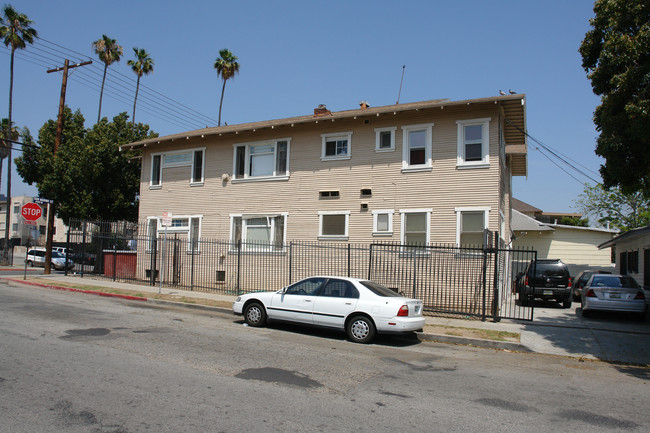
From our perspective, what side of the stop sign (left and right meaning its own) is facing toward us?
front

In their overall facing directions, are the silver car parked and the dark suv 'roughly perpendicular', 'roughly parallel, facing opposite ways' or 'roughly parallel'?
roughly parallel

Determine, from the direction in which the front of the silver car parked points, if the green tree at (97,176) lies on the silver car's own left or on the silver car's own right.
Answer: on the silver car's own left

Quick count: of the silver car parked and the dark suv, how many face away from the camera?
2

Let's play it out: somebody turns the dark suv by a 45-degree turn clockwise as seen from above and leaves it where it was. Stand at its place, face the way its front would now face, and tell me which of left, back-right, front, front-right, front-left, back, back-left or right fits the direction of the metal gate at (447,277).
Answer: back

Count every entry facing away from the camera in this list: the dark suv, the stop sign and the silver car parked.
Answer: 2

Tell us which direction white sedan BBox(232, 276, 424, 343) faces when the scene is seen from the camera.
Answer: facing away from the viewer and to the left of the viewer

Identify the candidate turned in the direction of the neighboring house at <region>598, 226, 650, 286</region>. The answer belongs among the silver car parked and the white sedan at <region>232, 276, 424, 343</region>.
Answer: the silver car parked

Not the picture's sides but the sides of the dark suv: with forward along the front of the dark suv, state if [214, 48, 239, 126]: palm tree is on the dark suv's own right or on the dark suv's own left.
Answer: on the dark suv's own left

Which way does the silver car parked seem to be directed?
away from the camera

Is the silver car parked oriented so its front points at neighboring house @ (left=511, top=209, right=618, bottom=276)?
yes

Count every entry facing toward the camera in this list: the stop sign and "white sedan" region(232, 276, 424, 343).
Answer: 1

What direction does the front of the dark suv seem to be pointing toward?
away from the camera

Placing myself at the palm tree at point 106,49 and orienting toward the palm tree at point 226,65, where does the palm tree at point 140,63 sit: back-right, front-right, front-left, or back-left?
front-left
